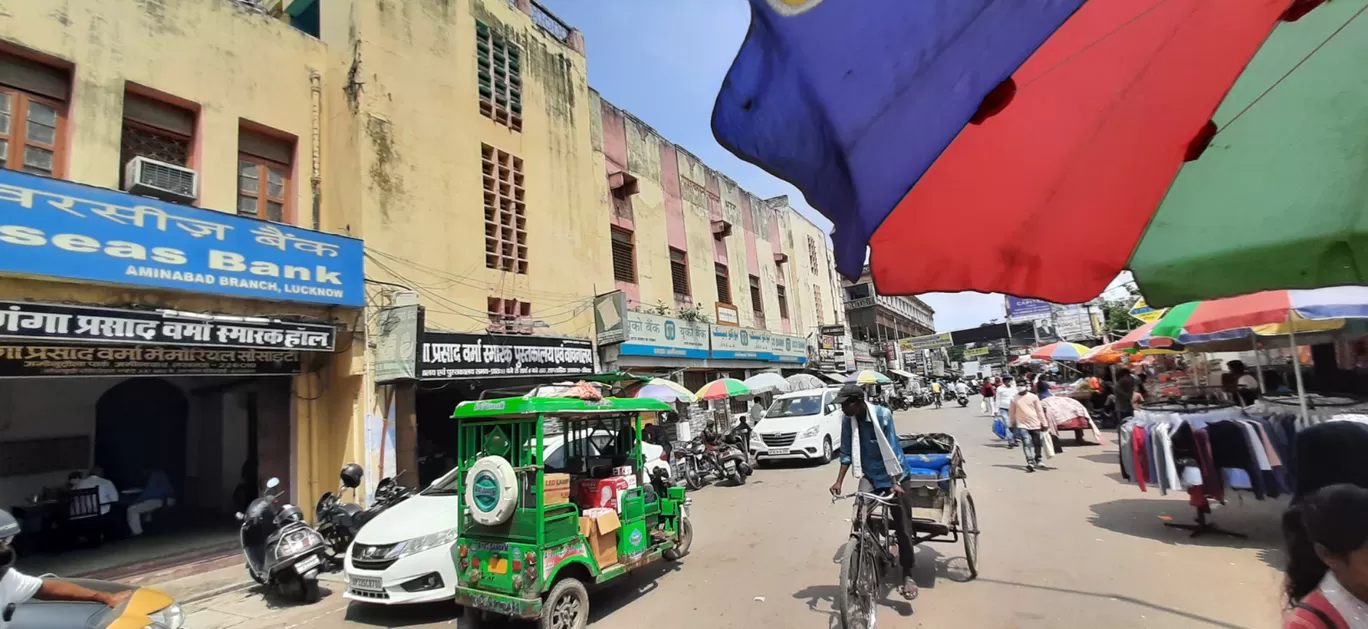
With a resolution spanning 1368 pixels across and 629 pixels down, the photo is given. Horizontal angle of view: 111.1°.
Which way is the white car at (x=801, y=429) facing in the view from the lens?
facing the viewer and to the left of the viewer

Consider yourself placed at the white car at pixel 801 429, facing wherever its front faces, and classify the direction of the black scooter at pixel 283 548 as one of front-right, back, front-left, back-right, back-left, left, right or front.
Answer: front

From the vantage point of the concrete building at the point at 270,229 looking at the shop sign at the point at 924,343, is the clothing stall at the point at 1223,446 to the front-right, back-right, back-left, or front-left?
front-right

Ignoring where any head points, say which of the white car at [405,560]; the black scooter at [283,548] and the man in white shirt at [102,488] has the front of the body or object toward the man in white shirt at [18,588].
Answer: the white car

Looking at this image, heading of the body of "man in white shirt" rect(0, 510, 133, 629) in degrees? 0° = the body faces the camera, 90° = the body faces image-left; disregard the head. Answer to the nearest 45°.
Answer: approximately 270°

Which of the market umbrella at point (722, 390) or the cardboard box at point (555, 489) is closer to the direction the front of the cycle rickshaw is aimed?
the cardboard box

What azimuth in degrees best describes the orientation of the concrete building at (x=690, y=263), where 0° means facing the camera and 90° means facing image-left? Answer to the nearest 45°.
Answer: approximately 315°

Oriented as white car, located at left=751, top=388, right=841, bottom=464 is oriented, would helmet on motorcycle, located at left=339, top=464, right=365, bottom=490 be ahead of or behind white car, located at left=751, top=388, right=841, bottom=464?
ahead

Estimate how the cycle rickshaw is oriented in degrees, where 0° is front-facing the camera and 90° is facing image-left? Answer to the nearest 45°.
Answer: approximately 45°
